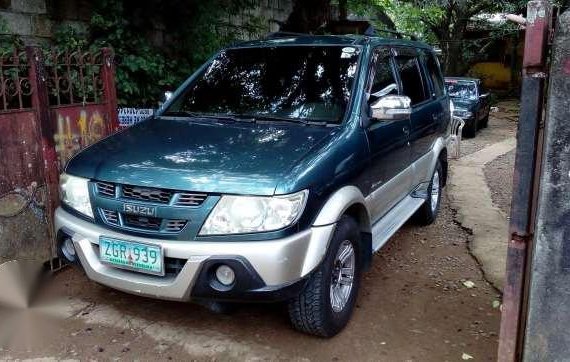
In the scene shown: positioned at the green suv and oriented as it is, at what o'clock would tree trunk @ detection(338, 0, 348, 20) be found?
The tree trunk is roughly at 5 o'clock from the green suv.

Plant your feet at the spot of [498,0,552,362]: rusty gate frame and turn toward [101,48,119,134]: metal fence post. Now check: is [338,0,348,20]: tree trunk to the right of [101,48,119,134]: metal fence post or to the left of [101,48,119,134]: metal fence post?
right

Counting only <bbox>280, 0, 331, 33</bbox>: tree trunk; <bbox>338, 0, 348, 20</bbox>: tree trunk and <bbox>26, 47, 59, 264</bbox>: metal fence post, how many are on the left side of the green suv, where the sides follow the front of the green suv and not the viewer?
0

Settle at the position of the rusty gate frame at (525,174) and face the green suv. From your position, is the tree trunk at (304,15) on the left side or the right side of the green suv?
right

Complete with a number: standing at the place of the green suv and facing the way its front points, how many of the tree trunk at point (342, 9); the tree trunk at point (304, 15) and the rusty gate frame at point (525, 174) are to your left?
1

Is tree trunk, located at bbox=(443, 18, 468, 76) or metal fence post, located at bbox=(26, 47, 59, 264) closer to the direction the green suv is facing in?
the metal fence post

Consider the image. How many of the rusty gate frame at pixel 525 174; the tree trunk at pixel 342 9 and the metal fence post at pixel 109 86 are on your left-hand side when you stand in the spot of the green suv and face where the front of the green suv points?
1

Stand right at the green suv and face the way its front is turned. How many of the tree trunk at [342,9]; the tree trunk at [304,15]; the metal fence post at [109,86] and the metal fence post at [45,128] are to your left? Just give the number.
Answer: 0

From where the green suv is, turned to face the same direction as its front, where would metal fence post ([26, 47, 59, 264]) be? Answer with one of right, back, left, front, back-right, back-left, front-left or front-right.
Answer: right

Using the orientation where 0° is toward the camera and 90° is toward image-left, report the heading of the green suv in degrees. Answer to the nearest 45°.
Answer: approximately 45°

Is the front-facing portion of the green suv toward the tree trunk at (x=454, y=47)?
no

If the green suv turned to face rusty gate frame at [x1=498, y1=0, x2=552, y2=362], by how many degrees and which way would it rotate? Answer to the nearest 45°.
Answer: approximately 90° to its left

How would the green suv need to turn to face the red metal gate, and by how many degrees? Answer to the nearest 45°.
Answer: approximately 90° to its right

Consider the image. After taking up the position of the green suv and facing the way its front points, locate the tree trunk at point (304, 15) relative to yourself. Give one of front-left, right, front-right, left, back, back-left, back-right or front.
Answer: back-right

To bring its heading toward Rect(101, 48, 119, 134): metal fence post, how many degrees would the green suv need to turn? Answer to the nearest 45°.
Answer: approximately 90° to its right

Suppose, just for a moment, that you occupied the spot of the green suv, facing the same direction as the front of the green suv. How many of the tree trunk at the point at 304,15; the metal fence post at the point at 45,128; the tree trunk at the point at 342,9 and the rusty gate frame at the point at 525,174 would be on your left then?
1
